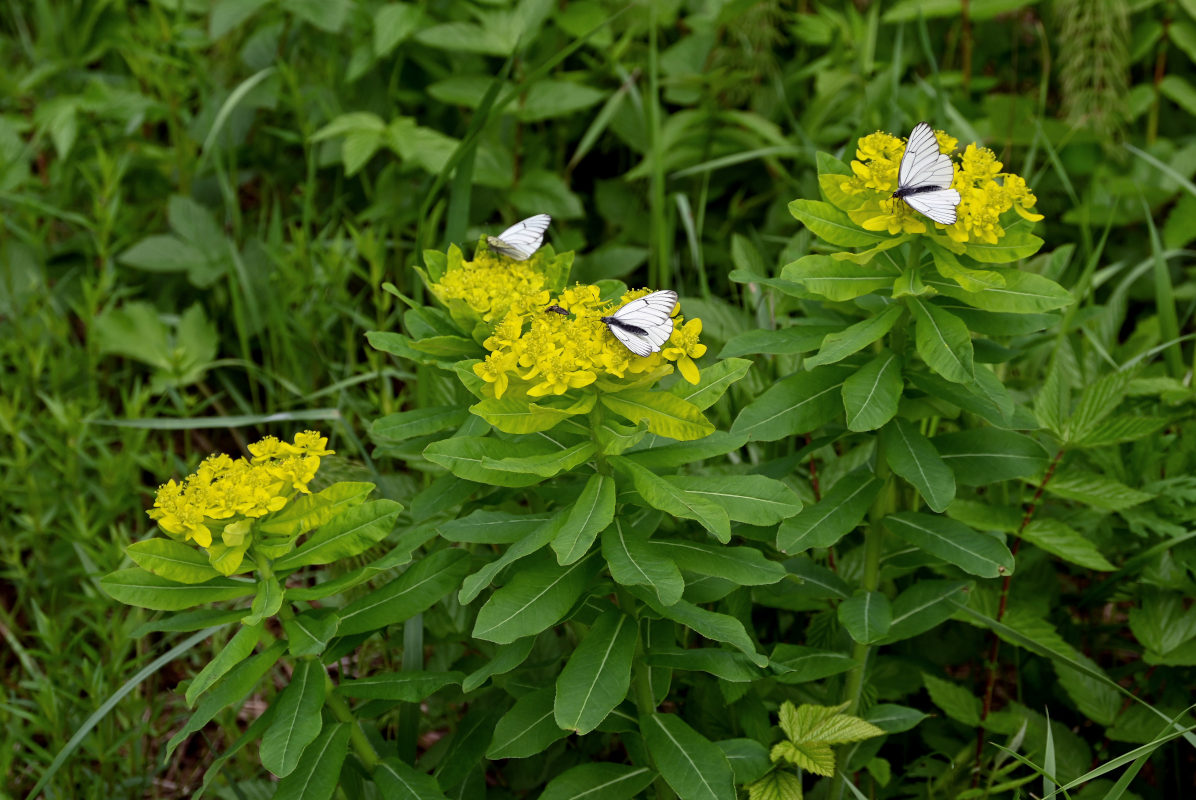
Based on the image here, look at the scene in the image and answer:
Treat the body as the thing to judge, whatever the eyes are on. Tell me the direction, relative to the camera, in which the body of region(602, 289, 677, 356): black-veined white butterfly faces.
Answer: to the viewer's left

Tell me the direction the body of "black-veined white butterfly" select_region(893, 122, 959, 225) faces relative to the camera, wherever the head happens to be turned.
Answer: to the viewer's left

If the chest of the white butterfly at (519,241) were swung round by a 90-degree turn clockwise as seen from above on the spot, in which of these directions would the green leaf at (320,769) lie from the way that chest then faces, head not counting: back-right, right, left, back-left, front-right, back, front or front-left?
back-left

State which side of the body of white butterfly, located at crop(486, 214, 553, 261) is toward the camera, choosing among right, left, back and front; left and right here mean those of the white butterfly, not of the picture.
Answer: left

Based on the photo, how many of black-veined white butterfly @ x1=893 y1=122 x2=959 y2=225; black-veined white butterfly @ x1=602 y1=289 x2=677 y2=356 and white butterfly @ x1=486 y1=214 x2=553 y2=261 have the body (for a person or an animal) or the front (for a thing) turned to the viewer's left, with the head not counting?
3

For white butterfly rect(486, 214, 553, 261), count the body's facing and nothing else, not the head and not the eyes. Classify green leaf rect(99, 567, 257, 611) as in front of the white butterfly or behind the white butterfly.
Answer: in front

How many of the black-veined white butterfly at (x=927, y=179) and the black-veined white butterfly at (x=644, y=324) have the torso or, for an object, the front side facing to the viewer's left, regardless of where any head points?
2

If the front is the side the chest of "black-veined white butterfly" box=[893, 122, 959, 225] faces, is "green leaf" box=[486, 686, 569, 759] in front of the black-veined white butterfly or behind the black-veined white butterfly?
in front
